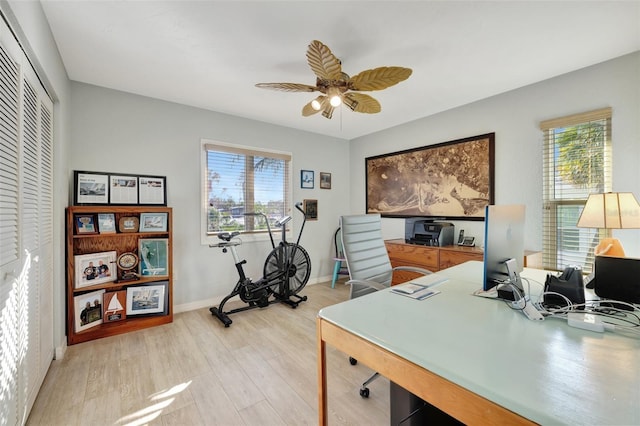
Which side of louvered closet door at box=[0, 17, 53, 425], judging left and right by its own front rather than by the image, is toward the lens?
right

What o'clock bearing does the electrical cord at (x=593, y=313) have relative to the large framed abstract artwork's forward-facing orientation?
The electrical cord is roughly at 10 o'clock from the large framed abstract artwork.

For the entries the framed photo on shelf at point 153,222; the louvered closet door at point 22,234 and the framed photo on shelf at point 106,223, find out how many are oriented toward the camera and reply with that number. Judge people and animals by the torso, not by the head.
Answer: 2

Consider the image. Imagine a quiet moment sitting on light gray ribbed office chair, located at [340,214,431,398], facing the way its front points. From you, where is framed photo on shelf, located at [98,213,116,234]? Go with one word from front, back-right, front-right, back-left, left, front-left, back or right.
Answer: back-right

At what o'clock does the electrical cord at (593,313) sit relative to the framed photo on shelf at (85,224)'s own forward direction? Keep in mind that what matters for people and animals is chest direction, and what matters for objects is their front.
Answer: The electrical cord is roughly at 11 o'clock from the framed photo on shelf.

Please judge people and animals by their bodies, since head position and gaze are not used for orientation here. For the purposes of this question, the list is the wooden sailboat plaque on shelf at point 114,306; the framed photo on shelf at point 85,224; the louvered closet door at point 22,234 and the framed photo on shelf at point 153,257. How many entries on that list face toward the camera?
3

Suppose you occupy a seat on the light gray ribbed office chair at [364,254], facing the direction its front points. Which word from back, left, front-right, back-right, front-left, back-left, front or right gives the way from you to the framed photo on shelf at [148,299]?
back-right

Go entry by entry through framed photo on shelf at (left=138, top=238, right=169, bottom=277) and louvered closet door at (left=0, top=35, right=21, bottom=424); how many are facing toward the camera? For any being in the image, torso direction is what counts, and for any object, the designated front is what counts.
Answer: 1
